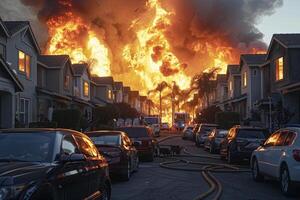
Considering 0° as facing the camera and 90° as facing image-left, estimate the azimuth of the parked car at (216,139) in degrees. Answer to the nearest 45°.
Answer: approximately 180°

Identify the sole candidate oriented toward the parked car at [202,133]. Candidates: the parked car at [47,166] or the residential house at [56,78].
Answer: the residential house

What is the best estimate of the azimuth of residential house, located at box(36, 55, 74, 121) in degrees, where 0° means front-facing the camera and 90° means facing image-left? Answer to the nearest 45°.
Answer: approximately 315°

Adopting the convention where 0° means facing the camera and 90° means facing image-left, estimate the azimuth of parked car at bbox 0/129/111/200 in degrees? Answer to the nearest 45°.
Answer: approximately 45°

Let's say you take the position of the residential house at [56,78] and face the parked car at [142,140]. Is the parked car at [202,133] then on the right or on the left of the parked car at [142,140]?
left

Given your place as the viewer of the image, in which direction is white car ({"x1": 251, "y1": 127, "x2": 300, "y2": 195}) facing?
facing away from the viewer and to the left of the viewer
